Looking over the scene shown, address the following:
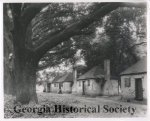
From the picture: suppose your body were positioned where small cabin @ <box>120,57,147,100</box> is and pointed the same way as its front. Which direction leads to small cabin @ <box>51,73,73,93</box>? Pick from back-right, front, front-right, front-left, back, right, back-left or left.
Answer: right

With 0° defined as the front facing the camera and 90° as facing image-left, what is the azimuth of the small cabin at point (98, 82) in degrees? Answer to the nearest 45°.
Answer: approximately 45°

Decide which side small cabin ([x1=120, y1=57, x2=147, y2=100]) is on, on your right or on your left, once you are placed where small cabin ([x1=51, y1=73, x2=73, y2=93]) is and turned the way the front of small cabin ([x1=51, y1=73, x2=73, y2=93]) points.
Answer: on your left
